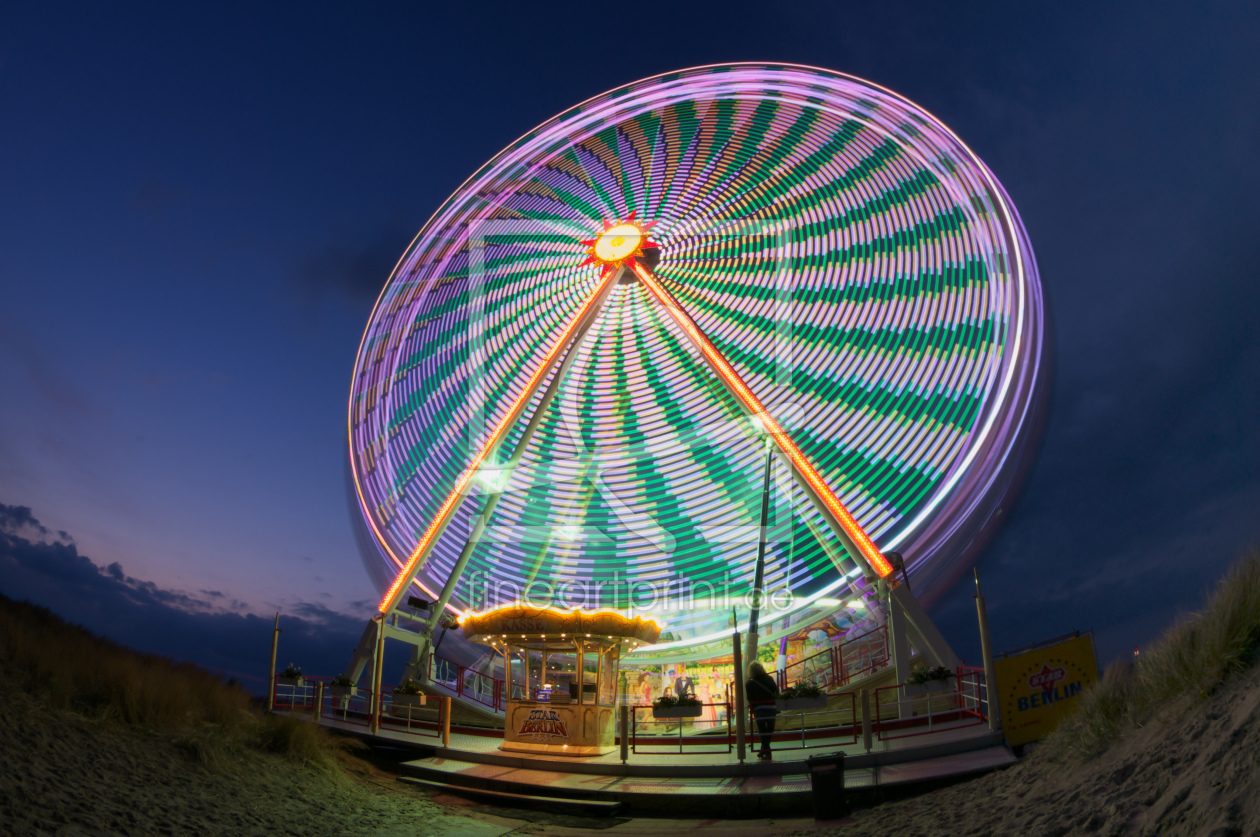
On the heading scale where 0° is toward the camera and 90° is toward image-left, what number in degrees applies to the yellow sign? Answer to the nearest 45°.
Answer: approximately 0°

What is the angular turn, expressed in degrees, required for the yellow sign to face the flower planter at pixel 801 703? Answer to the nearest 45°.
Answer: approximately 135° to its right

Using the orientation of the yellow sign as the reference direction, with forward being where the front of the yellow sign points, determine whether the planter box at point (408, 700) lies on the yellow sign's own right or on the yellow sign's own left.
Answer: on the yellow sign's own right

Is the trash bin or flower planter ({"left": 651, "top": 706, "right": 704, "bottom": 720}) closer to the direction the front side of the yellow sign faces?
the trash bin
